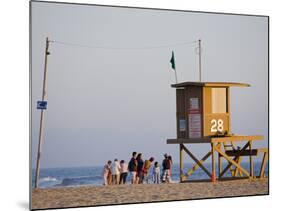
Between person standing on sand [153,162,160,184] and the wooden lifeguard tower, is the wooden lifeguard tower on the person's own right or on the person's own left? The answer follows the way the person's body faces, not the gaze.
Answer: on the person's own right

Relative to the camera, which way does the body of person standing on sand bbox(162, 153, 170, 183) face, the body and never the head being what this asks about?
away from the camera

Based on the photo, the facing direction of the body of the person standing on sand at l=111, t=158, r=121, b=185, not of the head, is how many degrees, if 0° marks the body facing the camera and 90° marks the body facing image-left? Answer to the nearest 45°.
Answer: approximately 180°

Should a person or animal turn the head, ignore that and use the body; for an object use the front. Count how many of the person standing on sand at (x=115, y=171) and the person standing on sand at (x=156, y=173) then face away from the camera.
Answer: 2

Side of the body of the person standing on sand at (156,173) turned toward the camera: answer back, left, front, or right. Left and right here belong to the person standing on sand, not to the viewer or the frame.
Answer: back
